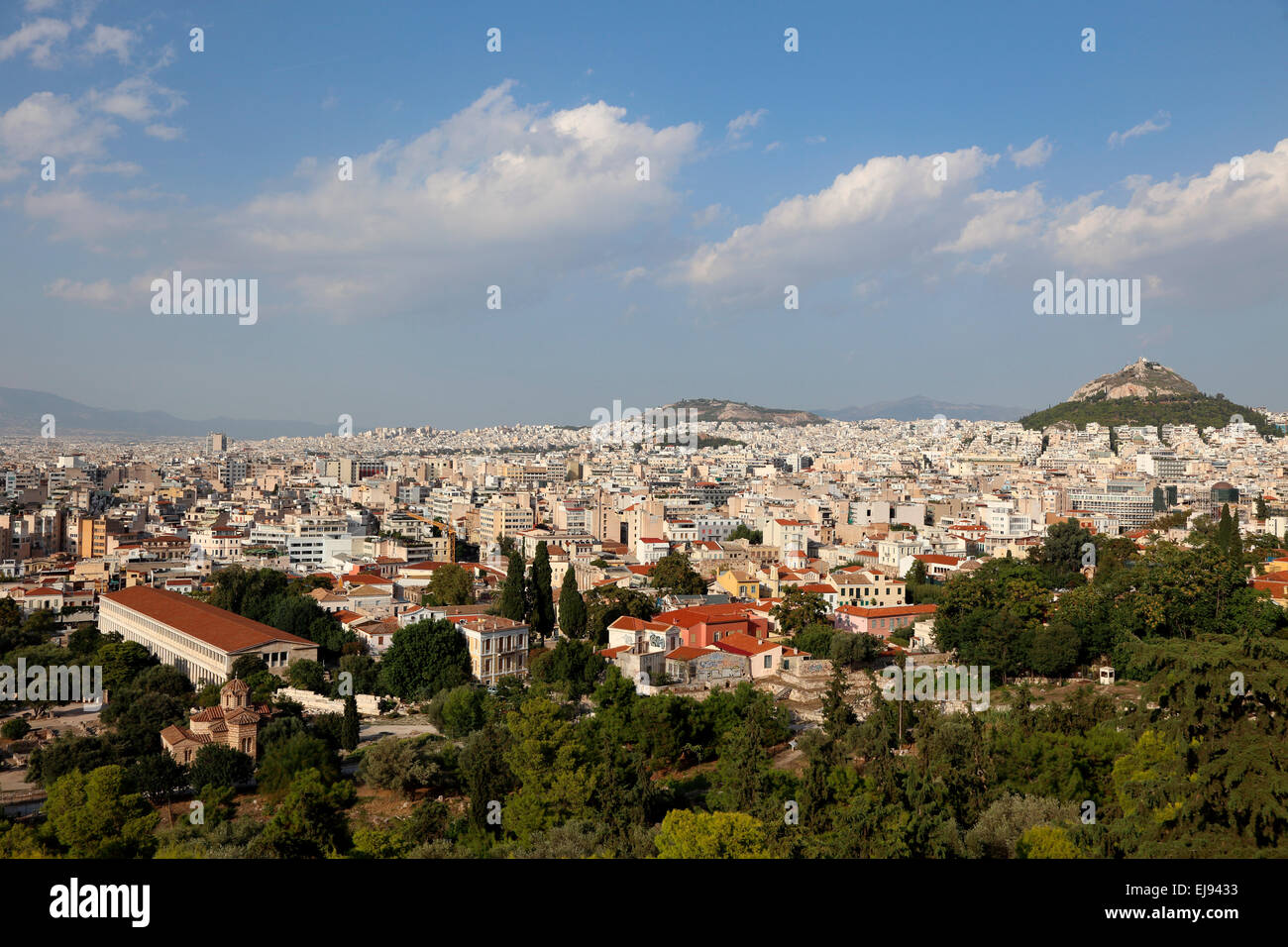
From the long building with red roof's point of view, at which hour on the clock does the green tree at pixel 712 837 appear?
The green tree is roughly at 10 o'clock from the long building with red roof.

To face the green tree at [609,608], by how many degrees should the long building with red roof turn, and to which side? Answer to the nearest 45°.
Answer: approximately 135° to its left

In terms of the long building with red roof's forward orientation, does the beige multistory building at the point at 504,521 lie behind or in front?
behind

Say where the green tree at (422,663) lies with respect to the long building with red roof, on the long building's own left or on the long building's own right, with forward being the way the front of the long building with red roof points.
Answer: on the long building's own left

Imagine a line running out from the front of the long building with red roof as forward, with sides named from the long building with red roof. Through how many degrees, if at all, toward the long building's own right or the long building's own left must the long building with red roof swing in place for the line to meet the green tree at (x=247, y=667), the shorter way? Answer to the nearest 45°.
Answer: approximately 45° to the long building's own left

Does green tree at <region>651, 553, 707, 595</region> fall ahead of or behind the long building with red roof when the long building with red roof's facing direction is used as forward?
behind

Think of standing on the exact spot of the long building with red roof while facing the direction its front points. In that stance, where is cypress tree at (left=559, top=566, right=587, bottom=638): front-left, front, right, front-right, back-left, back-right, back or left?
back-left

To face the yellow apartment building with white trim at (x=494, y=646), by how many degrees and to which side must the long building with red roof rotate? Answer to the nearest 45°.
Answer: approximately 135° to its left

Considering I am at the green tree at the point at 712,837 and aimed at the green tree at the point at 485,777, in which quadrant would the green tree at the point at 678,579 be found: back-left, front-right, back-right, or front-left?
front-right

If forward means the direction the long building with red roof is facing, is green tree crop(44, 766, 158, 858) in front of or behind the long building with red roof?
in front

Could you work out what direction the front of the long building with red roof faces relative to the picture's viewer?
facing the viewer and to the left of the viewer

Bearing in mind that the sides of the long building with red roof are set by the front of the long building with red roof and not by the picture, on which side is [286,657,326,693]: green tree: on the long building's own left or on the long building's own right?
on the long building's own left

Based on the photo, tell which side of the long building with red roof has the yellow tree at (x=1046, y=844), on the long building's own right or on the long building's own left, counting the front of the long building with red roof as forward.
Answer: on the long building's own left

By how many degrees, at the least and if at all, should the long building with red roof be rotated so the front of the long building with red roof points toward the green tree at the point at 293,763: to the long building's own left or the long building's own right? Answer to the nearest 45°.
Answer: approximately 45° to the long building's own left
